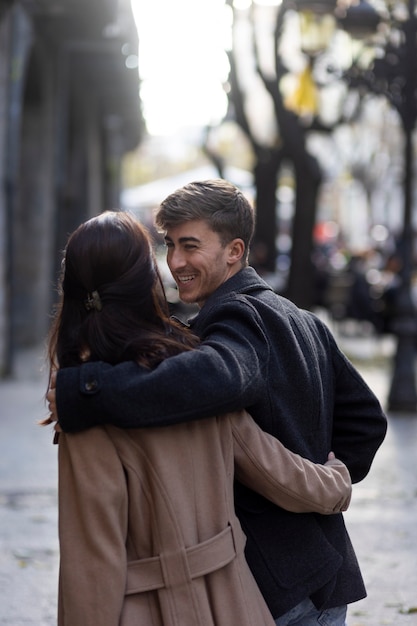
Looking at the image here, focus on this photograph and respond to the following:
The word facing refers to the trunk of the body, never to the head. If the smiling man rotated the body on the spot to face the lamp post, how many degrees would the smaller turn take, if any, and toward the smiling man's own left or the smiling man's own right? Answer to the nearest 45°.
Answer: approximately 45° to the smiling man's own right

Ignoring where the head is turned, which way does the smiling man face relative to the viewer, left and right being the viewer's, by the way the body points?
facing away from the viewer and to the left of the viewer

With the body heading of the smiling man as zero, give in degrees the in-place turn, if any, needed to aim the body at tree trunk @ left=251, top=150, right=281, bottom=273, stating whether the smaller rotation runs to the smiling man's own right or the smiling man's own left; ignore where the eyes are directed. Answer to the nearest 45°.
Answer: approximately 45° to the smiling man's own right

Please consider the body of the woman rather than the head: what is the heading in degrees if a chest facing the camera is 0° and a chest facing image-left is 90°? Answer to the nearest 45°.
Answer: approximately 180°

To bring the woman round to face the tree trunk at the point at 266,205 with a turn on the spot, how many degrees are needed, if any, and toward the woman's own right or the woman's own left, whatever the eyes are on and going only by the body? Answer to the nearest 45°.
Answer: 0° — they already face it

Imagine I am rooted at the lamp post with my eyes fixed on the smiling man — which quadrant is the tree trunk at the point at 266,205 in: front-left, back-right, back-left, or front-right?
back-right

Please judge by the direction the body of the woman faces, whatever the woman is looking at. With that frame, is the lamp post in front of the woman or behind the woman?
in front
